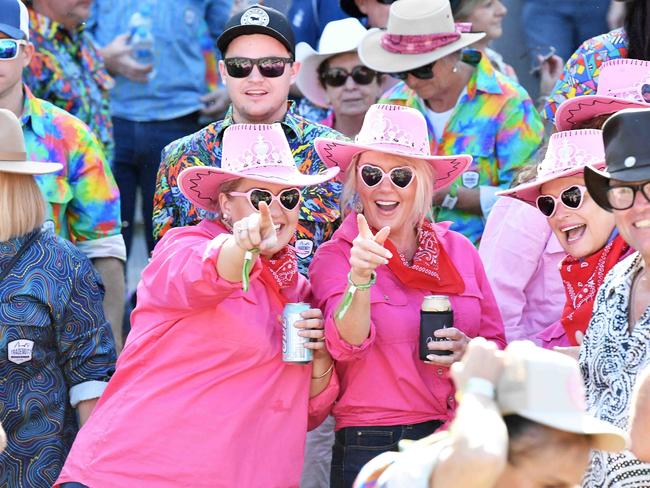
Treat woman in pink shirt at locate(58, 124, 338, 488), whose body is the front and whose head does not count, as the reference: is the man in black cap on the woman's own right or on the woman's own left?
on the woman's own left

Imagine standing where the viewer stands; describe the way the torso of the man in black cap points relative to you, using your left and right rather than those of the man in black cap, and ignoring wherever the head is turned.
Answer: facing the viewer

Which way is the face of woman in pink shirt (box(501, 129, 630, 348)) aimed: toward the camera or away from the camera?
toward the camera

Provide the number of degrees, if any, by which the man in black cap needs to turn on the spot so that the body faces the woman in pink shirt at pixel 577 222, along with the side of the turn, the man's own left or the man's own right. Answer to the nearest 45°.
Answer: approximately 45° to the man's own left

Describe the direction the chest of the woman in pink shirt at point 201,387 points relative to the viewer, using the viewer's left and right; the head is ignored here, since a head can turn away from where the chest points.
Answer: facing the viewer and to the right of the viewer

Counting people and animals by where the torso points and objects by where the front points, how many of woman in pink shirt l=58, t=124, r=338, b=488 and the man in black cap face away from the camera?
0

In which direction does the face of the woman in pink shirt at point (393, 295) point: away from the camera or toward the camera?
toward the camera

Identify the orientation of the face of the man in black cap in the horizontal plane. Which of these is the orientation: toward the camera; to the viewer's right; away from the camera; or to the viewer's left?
toward the camera
